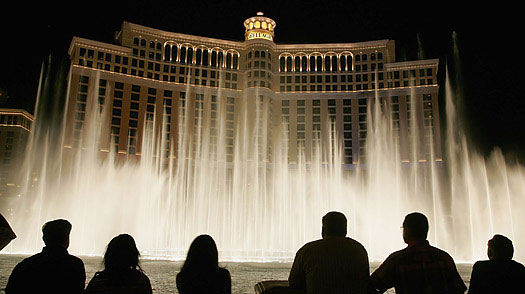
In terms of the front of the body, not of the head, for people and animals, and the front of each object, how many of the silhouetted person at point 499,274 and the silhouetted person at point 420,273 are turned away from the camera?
2

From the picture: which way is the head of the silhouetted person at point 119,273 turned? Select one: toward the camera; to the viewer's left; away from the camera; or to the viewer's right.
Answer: away from the camera

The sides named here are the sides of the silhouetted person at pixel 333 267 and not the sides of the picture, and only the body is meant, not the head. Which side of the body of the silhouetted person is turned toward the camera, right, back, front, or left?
back

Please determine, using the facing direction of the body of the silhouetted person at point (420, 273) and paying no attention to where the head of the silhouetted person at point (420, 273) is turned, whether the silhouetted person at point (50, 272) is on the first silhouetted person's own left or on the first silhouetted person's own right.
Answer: on the first silhouetted person's own left

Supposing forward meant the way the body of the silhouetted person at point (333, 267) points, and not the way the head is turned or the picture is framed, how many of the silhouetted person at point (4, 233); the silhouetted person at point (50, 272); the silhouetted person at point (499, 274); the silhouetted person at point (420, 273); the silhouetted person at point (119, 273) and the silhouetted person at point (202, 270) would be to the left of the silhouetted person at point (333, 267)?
4

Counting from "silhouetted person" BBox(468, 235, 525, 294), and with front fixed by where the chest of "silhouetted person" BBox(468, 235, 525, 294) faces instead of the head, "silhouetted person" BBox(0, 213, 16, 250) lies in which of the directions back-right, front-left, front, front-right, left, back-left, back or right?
back-left

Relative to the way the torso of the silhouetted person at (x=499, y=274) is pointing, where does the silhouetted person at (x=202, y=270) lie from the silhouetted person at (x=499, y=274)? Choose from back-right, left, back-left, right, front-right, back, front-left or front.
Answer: back-left

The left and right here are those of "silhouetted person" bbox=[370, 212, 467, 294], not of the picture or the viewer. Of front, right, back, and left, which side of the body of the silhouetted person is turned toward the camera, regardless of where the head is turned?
back

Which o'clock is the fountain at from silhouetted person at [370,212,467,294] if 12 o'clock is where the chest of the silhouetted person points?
The fountain is roughly at 11 o'clock from the silhouetted person.

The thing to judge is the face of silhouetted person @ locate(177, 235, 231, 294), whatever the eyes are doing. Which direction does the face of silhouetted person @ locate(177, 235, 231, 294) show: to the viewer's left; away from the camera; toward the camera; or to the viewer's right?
away from the camera

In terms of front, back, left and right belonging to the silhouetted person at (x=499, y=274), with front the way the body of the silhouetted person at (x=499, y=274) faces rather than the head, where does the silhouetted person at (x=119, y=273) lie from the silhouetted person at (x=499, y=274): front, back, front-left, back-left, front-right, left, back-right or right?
back-left

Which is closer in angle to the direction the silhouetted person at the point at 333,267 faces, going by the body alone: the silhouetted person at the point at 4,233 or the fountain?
the fountain

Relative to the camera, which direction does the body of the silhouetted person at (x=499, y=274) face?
away from the camera

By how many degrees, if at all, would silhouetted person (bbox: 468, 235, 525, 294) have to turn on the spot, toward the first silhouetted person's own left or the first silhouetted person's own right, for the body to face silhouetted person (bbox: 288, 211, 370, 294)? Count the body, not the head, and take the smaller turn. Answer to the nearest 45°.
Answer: approximately 135° to the first silhouetted person's own left
